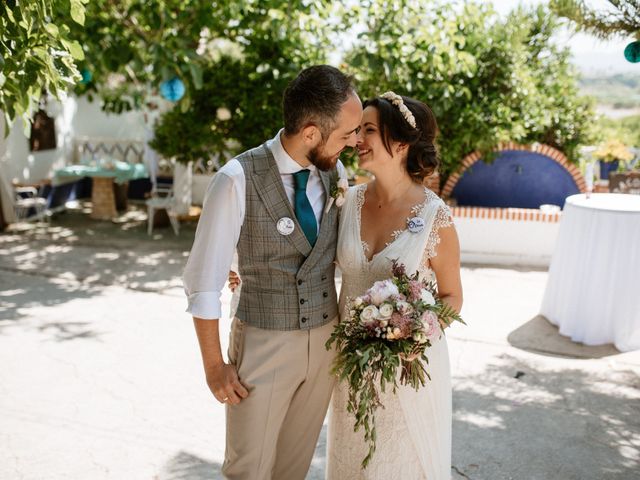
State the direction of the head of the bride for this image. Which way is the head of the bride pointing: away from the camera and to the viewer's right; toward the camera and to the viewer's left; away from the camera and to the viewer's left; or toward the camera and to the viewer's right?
toward the camera and to the viewer's left

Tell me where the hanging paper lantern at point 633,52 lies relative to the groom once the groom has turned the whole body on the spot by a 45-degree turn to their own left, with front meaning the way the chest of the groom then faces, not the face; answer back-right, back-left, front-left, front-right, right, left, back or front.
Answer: front-left

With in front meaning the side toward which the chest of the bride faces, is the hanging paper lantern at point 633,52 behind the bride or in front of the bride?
behind

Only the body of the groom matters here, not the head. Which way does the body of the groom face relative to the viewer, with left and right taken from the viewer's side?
facing the viewer and to the right of the viewer

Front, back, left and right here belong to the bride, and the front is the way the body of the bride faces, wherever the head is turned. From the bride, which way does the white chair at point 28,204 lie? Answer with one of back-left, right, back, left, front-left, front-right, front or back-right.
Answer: right

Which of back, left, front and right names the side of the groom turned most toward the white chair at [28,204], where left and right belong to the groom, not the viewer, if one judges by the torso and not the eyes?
back

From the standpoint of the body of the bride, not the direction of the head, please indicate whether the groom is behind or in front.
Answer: in front

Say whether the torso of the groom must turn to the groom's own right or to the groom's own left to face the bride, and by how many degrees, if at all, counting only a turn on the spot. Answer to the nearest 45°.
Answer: approximately 90° to the groom's own left

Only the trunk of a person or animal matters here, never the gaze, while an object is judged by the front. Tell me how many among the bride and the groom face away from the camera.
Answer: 0

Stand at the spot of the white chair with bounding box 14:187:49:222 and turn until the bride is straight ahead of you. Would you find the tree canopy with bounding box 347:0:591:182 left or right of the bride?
left
